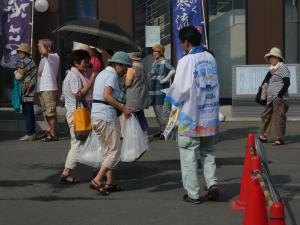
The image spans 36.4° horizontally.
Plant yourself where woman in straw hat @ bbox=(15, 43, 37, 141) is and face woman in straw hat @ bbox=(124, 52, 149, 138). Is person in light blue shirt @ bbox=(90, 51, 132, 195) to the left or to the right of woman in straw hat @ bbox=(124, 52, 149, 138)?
right

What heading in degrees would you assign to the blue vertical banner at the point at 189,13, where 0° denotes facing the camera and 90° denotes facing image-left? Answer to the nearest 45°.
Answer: approximately 0°

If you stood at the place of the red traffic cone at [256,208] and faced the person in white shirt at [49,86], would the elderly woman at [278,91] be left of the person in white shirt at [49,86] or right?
right

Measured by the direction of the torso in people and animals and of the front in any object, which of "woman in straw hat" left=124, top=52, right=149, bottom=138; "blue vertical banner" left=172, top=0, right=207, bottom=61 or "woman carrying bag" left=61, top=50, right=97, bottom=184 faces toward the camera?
the blue vertical banner

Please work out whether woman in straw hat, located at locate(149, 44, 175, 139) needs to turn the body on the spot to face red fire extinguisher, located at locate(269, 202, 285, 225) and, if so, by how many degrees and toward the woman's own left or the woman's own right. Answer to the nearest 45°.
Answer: approximately 45° to the woman's own left
